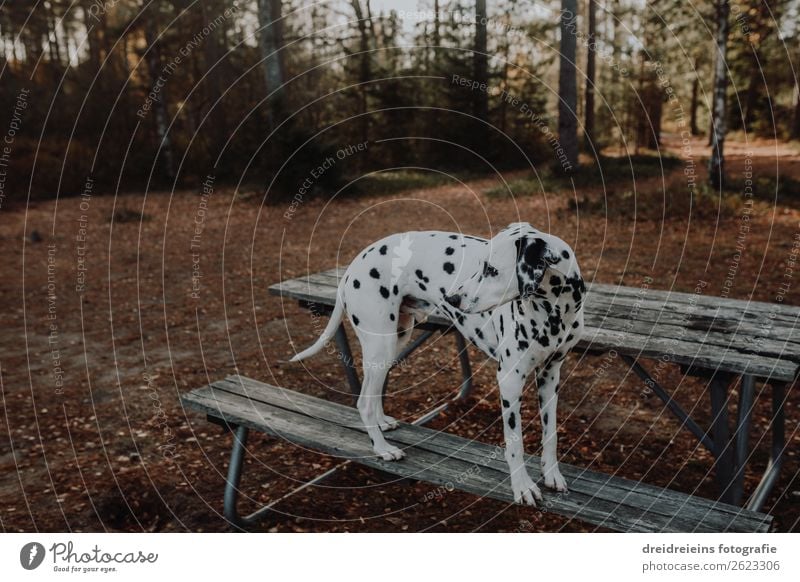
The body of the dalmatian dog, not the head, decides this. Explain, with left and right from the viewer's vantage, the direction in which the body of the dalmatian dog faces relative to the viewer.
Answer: facing the viewer and to the right of the viewer
